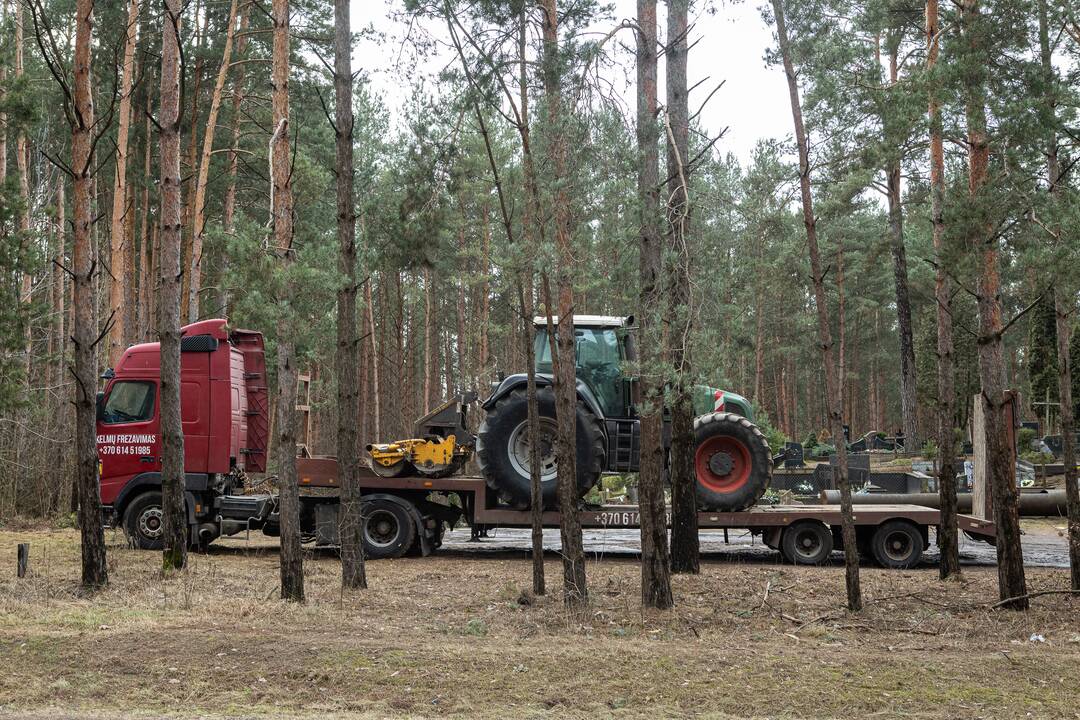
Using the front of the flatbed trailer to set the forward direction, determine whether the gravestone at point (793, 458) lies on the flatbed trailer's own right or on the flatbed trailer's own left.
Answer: on the flatbed trailer's own right

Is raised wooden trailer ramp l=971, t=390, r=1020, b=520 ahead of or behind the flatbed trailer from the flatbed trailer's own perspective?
behind

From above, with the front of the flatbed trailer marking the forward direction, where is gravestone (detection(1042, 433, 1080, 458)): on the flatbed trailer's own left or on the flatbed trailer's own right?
on the flatbed trailer's own right

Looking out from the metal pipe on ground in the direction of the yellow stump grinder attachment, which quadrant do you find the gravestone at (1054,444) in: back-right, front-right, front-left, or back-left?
back-right

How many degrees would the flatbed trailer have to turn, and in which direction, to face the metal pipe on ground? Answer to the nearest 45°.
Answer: approximately 135° to its right

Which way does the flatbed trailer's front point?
to the viewer's left
